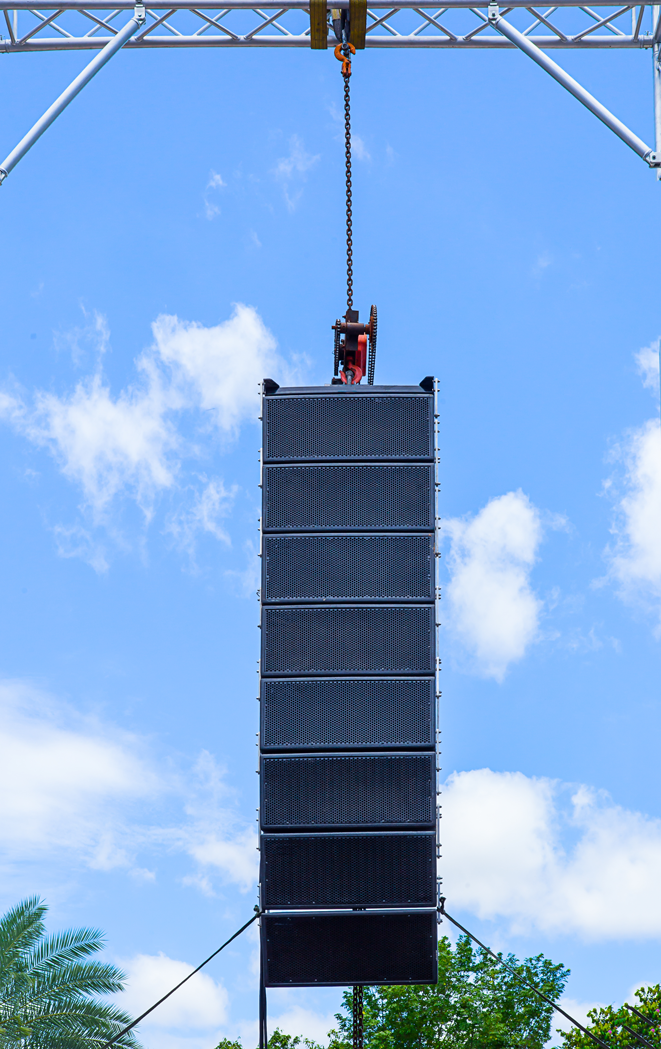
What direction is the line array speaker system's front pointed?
toward the camera
